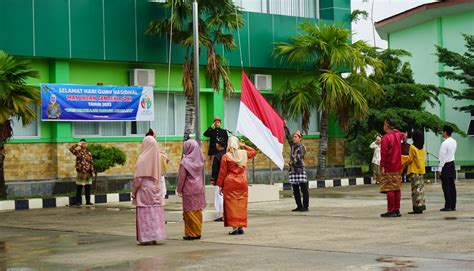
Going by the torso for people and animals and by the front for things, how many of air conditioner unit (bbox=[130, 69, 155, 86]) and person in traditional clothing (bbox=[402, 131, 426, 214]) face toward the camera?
1

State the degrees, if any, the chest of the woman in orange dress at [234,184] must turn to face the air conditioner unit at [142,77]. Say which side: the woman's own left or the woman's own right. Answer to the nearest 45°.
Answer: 0° — they already face it

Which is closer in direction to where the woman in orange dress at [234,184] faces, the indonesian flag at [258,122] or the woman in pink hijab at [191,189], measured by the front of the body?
the indonesian flag

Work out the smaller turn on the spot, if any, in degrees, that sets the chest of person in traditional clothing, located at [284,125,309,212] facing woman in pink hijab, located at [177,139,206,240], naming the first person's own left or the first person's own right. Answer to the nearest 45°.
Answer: approximately 45° to the first person's own left

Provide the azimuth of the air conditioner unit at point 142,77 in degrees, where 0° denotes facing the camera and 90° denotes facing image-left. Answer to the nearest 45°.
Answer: approximately 0°

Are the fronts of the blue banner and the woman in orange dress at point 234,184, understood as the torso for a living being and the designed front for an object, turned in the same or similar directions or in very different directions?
very different directions

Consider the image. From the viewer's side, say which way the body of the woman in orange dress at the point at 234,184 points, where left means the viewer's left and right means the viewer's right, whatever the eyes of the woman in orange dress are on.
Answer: facing away from the viewer

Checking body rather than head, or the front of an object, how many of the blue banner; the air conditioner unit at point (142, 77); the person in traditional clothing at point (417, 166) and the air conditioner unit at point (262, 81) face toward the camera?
3
